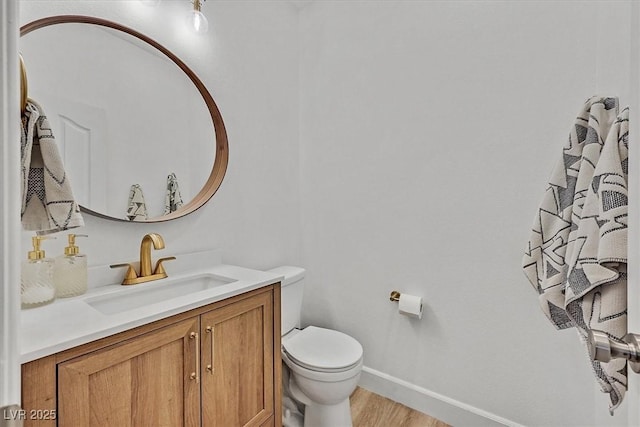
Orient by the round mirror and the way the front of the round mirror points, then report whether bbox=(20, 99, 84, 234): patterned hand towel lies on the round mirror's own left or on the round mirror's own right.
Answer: on the round mirror's own right

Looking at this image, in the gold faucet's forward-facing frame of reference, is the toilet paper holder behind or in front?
in front

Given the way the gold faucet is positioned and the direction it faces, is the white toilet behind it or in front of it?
in front

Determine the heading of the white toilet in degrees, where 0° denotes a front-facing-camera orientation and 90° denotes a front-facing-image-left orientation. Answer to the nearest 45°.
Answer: approximately 315°

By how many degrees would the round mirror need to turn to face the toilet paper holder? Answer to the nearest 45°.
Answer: approximately 45° to its left

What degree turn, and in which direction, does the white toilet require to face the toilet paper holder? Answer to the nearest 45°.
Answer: approximately 90° to its left

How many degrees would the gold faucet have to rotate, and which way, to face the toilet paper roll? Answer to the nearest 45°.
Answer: approximately 45° to its left
